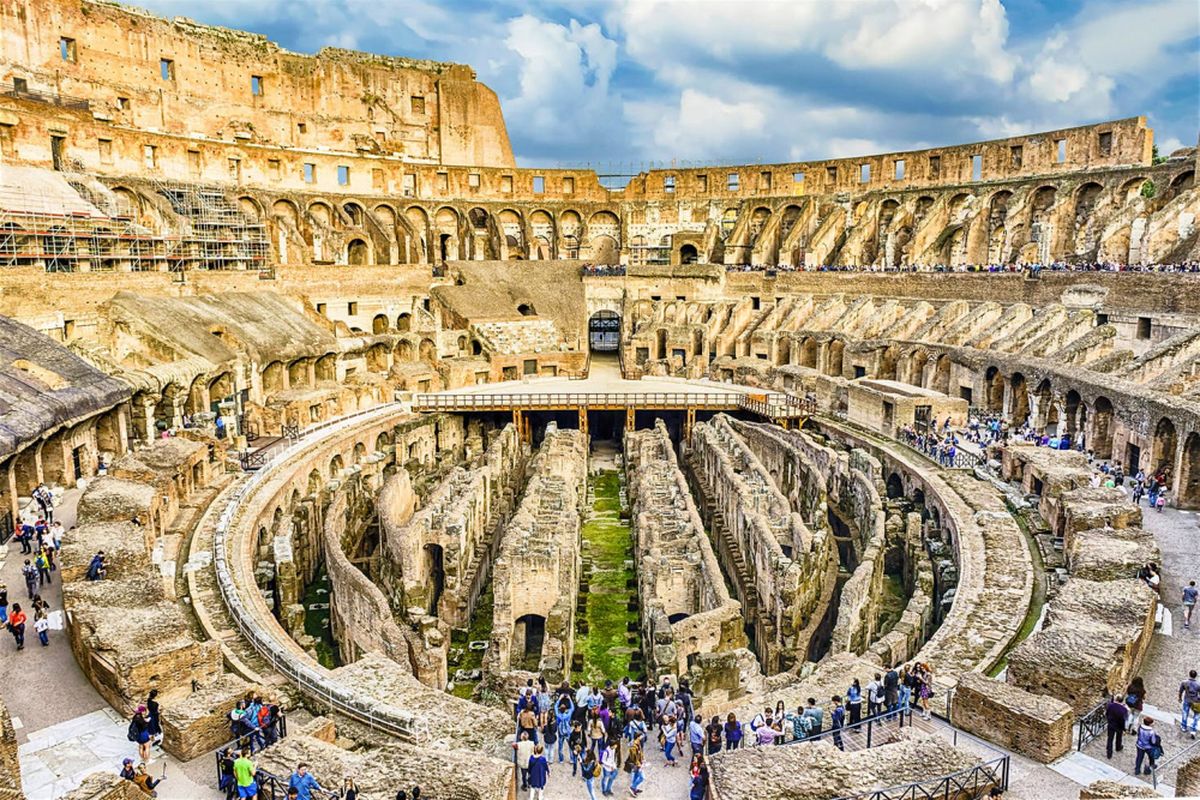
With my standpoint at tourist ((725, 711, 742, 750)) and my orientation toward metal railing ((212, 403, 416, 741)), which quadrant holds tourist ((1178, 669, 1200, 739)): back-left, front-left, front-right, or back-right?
back-right

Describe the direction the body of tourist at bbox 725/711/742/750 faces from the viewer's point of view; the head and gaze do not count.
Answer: away from the camera

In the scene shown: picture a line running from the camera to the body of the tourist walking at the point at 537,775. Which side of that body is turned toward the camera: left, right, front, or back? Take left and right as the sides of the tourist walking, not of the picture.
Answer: back

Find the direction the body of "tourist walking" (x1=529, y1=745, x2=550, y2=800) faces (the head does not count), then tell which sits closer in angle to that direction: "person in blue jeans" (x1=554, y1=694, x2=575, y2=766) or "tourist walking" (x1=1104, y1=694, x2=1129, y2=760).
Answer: the person in blue jeans

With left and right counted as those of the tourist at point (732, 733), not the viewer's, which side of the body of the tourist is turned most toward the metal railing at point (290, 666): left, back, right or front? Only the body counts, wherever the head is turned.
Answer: left
